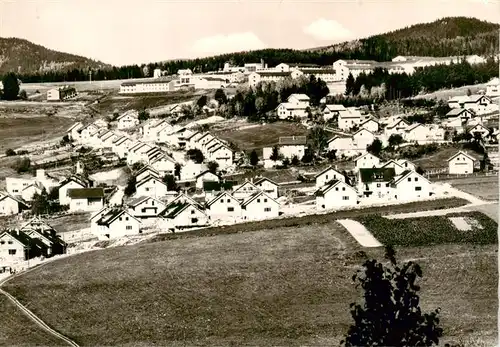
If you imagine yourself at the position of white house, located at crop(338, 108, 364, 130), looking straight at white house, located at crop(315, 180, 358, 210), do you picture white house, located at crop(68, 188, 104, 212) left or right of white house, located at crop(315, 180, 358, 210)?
right

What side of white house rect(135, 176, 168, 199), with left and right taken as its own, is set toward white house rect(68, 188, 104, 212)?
right

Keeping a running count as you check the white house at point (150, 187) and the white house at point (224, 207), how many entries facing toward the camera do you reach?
2

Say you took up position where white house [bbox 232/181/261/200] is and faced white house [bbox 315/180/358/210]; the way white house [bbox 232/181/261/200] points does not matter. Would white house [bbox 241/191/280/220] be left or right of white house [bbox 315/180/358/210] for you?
right

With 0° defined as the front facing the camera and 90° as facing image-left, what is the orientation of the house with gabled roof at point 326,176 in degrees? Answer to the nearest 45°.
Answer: approximately 0°

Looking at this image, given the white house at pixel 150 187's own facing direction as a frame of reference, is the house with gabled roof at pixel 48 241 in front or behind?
in front

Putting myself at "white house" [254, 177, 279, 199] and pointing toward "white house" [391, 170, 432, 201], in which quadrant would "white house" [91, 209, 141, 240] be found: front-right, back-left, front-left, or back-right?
back-right

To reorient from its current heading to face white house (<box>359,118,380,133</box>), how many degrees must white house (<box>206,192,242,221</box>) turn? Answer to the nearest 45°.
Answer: approximately 135° to its left

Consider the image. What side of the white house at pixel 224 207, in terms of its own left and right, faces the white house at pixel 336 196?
left

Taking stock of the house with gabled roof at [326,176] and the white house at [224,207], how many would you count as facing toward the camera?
2

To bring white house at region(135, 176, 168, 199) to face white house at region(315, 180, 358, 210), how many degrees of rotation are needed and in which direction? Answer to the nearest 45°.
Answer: approximately 45° to its left
